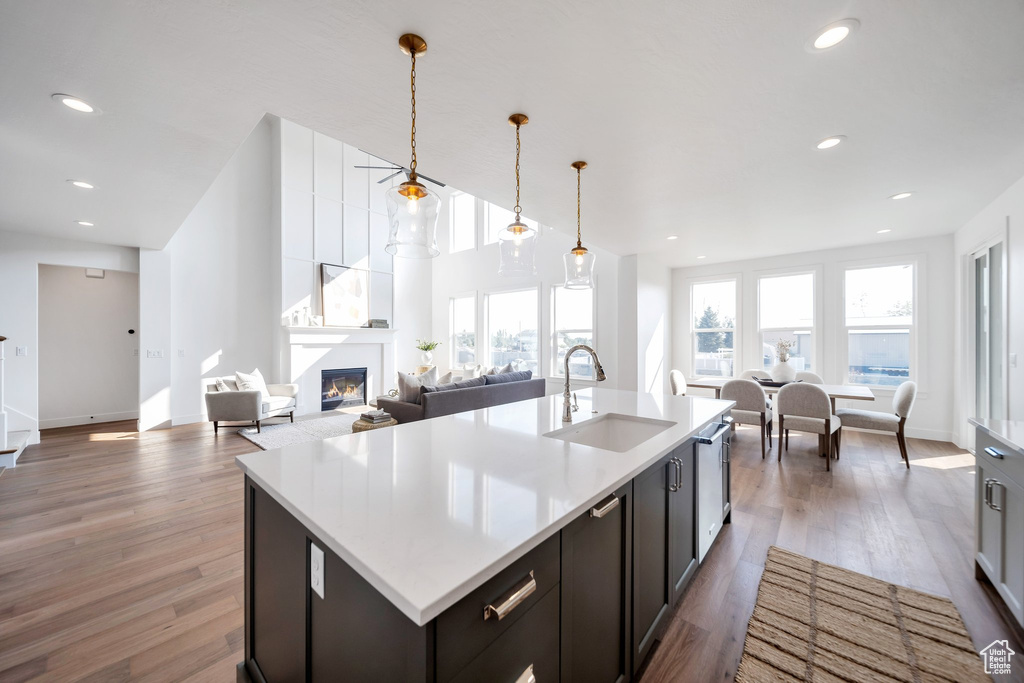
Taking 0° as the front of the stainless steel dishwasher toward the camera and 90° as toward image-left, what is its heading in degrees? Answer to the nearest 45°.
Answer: approximately 270°

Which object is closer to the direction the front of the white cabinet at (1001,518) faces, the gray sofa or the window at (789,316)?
the gray sofa

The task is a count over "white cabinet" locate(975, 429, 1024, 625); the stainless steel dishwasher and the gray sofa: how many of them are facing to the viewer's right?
1

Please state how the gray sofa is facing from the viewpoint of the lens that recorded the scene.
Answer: facing away from the viewer and to the left of the viewer

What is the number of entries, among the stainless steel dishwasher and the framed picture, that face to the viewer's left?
0

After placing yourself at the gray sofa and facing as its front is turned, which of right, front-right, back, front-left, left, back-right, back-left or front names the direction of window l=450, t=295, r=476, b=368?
front-right

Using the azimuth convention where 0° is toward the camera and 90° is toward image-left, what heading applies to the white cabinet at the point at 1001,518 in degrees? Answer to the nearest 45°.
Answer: approximately 90°

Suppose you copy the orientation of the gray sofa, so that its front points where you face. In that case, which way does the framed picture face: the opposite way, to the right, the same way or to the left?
the opposite way

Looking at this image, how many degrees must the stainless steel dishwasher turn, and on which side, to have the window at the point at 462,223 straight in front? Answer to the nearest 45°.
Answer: approximately 135° to its left
